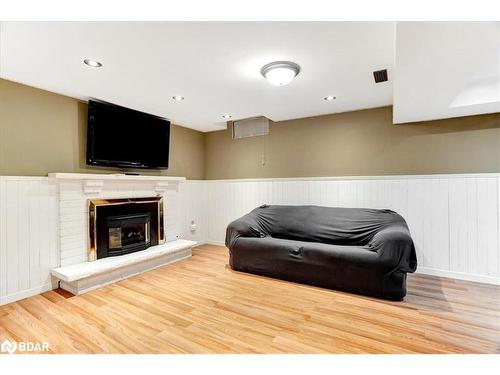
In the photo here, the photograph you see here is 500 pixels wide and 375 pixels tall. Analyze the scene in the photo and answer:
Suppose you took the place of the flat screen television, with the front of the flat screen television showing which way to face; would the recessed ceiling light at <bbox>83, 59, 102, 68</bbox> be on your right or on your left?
on your right

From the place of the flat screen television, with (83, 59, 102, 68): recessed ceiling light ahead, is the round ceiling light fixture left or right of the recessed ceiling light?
left

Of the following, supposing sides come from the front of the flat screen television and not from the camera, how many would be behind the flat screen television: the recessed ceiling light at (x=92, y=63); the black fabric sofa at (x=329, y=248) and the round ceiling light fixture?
0

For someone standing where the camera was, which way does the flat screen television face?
facing the viewer and to the right of the viewer

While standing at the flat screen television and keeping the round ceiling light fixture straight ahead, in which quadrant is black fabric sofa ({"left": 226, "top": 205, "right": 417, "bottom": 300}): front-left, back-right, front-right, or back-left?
front-left

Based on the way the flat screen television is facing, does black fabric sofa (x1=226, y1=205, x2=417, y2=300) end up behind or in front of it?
in front

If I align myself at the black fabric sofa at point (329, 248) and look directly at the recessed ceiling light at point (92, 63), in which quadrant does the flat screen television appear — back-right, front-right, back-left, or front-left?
front-right

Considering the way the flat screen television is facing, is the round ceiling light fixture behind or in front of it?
in front
